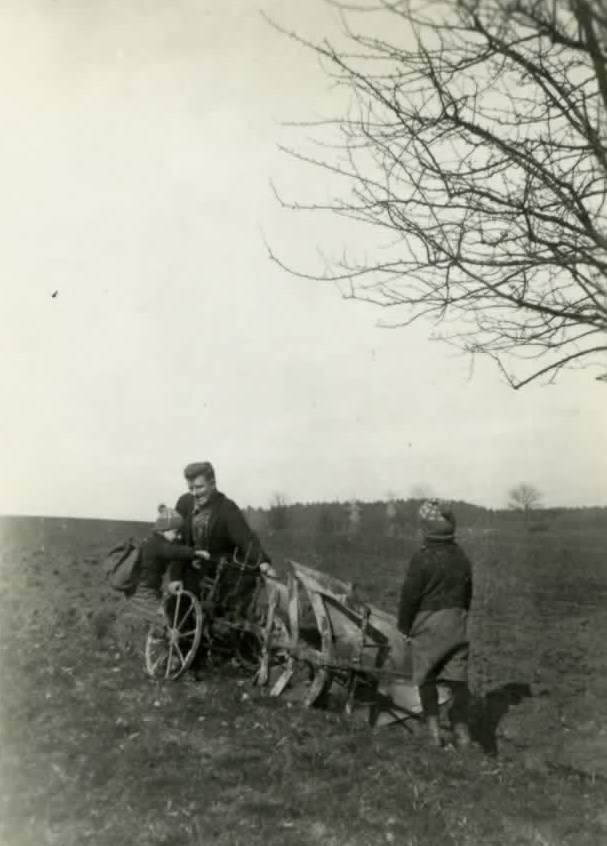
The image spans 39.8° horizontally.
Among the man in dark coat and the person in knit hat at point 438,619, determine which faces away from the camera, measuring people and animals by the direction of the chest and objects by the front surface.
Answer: the person in knit hat

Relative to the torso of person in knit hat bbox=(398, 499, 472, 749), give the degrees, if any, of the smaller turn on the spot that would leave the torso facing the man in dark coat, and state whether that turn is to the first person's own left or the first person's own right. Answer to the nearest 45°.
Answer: approximately 45° to the first person's own left

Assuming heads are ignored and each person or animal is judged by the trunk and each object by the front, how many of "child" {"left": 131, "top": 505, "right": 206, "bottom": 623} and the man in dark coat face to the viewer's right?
1

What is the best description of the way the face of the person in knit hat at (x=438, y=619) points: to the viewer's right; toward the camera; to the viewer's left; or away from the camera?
away from the camera

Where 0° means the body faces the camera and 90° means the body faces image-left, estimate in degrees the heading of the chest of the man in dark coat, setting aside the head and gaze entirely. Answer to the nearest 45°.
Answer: approximately 45°

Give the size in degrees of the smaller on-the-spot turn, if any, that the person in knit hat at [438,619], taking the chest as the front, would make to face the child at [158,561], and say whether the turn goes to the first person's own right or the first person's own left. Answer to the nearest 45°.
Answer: approximately 90° to the first person's own left

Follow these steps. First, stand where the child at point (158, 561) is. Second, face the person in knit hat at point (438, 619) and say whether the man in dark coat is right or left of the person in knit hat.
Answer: left

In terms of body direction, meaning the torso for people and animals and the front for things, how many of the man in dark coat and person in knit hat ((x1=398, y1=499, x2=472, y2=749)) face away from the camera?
1

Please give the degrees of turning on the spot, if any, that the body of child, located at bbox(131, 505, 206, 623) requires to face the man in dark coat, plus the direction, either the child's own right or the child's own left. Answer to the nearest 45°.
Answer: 0° — they already face them

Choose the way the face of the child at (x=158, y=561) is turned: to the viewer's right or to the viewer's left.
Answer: to the viewer's right

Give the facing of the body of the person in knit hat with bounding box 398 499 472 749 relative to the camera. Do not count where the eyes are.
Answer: away from the camera

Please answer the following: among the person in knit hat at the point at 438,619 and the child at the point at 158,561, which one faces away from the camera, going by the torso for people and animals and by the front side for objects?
the person in knit hat

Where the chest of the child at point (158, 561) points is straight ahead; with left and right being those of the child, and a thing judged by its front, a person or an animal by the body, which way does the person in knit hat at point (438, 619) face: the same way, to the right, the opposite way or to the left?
to the left

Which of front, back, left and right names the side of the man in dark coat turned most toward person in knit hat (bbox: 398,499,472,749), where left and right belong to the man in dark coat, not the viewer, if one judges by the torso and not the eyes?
left

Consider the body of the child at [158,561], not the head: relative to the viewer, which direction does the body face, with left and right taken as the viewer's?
facing to the right of the viewer
